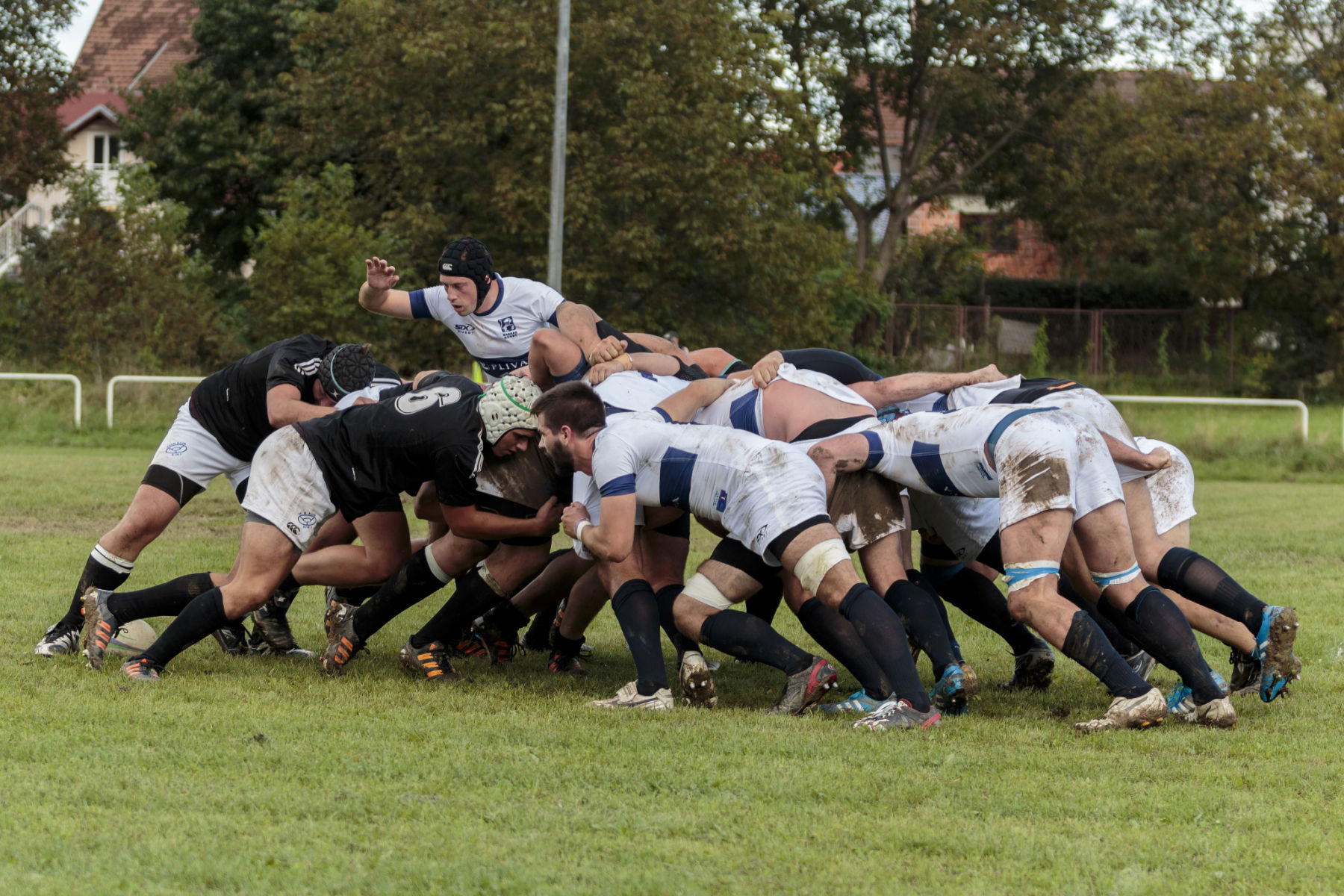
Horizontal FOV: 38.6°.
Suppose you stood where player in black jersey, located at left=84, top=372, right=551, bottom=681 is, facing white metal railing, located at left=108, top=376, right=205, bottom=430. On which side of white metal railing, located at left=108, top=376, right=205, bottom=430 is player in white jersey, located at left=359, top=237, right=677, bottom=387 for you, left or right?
right

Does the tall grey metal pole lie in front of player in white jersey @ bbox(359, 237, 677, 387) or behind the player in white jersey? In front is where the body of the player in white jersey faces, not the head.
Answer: behind

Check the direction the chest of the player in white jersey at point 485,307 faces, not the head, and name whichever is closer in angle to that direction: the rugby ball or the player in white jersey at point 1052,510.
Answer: the rugby ball

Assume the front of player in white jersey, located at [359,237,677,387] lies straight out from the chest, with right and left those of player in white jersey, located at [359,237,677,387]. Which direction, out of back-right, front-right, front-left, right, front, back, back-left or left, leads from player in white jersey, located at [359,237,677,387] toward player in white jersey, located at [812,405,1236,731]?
left

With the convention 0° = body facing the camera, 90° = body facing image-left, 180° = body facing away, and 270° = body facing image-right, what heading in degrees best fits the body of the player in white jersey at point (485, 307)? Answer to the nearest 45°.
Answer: approximately 45°

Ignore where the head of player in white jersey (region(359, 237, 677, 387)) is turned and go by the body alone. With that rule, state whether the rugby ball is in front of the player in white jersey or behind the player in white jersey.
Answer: in front

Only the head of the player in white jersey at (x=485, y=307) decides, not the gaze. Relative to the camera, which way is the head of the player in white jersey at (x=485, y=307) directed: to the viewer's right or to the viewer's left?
to the viewer's left

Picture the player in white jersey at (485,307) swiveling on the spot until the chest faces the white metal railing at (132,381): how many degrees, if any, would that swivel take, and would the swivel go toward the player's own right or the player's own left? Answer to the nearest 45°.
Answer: approximately 135° to the player's own right

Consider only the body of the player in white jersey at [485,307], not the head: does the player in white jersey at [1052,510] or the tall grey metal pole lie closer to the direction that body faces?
the player in white jersey

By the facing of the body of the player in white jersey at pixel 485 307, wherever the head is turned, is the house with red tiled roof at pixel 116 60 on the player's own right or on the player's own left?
on the player's own right

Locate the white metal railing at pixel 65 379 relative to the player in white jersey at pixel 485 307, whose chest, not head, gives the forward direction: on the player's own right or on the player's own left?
on the player's own right

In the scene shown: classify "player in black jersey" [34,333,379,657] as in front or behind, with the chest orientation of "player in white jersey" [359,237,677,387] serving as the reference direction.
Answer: in front
